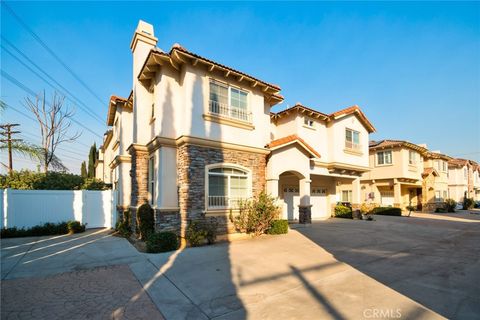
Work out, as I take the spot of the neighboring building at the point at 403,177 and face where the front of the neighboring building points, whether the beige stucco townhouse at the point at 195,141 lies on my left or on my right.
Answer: on my right

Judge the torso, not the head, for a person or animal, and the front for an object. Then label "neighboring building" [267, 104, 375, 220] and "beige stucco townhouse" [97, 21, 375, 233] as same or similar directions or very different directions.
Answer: same or similar directions

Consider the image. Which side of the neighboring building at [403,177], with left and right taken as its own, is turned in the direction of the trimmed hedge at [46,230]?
right

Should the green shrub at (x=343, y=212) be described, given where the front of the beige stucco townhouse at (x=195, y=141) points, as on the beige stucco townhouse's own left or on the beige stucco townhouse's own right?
on the beige stucco townhouse's own left

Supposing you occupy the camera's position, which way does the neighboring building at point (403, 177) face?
facing the viewer and to the right of the viewer

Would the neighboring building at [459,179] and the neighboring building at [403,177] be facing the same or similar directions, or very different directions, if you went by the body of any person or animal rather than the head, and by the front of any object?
same or similar directions

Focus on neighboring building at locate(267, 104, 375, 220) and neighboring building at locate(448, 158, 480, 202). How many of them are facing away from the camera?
0

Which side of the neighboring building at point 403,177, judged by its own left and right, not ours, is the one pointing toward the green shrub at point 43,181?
right

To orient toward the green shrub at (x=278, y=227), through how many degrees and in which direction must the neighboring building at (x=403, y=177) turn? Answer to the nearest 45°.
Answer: approximately 45° to its right

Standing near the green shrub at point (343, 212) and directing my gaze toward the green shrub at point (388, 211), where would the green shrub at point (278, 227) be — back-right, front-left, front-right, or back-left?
back-right

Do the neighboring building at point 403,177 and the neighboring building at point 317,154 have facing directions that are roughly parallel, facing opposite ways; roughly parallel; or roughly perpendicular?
roughly parallel
